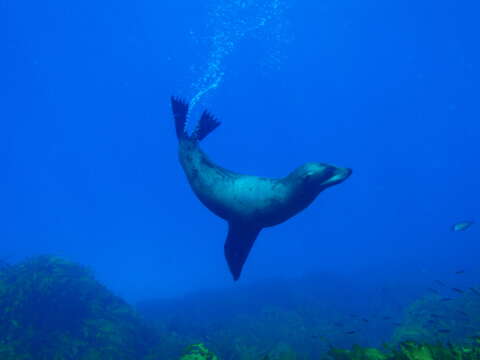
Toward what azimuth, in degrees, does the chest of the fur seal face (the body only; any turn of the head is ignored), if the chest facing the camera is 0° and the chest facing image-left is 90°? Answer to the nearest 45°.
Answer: approximately 270°
